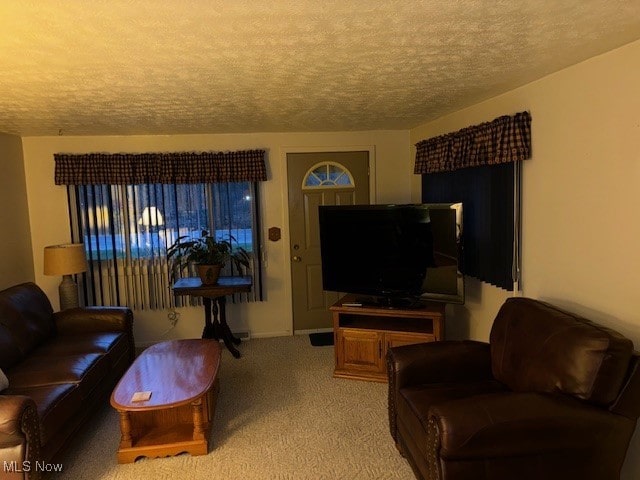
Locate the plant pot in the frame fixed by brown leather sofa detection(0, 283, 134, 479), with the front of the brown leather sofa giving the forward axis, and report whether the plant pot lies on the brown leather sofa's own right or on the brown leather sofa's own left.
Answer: on the brown leather sofa's own left

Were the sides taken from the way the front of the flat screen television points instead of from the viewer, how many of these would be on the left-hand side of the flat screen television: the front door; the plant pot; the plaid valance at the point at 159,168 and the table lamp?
0

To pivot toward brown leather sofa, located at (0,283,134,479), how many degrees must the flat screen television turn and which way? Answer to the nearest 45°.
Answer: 0° — it already faces it

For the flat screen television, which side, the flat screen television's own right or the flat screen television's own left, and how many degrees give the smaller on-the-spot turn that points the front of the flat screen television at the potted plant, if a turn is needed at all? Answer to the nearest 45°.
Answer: approximately 45° to the flat screen television's own right

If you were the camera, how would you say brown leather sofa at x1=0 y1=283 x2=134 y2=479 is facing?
facing the viewer and to the right of the viewer

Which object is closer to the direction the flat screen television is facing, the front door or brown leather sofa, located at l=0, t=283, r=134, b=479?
the brown leather sofa

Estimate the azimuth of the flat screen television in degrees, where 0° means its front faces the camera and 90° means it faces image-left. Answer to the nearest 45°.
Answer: approximately 45°

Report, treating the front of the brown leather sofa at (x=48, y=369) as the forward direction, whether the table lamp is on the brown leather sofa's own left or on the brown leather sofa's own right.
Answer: on the brown leather sofa's own left

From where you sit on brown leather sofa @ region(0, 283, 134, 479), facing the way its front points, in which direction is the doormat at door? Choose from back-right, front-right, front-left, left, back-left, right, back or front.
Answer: front-left

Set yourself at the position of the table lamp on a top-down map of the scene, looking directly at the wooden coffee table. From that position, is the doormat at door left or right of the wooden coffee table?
left

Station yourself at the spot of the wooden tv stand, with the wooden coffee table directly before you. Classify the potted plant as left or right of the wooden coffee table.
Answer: right

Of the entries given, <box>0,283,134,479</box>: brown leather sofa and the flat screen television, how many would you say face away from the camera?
0

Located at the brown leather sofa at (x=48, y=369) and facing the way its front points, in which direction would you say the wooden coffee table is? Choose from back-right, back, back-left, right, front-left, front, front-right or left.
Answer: front

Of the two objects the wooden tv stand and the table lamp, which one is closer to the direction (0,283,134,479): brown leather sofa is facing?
the wooden tv stand
